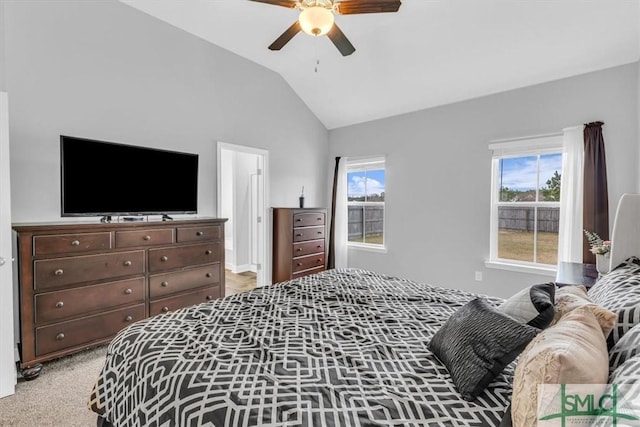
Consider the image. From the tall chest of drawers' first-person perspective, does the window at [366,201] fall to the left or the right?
on its left

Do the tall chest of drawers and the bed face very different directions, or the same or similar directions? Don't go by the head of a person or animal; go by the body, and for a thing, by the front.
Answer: very different directions

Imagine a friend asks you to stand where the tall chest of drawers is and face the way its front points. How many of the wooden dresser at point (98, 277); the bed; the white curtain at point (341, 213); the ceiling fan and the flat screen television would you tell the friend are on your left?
1

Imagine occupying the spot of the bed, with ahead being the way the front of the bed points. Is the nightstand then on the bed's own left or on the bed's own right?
on the bed's own right

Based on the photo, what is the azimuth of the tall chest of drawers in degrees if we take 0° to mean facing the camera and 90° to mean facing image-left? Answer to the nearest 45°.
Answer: approximately 315°

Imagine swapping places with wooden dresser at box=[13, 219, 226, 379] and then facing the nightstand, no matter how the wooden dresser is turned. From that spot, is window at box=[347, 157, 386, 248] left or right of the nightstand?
left

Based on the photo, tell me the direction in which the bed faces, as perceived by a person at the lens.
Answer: facing away from the viewer and to the left of the viewer

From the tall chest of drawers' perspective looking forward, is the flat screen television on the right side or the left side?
on its right

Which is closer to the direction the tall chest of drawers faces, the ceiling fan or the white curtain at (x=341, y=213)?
the ceiling fan

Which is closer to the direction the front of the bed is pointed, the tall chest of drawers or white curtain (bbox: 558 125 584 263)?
the tall chest of drawers

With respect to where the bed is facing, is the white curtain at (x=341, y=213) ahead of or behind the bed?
ahead

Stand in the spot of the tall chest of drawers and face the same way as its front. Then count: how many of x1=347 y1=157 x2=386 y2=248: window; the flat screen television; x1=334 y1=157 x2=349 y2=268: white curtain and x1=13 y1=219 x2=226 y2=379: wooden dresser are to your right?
2

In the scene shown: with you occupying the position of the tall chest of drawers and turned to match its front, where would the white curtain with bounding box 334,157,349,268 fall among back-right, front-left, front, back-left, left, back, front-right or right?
left

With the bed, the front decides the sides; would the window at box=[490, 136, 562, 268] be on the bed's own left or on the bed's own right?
on the bed's own right
